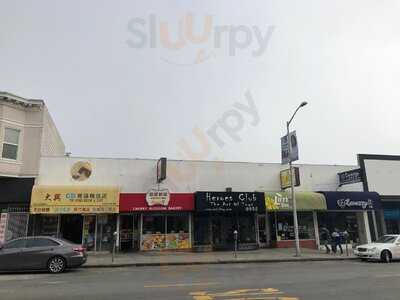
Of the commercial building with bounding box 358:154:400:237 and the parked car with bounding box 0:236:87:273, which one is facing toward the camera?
the commercial building

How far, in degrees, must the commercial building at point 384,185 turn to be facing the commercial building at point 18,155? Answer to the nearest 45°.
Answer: approximately 45° to its right

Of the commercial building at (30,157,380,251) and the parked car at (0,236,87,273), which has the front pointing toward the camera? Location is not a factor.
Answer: the commercial building

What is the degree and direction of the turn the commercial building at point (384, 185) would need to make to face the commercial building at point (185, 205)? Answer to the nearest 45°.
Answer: approximately 45° to its right

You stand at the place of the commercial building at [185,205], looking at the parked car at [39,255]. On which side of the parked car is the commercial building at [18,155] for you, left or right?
right

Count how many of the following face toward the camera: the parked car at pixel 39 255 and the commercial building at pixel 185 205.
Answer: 1

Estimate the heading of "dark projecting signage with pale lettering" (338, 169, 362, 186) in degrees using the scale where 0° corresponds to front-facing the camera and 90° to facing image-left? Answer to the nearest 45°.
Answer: approximately 45°

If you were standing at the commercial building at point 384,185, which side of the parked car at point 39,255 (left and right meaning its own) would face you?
back

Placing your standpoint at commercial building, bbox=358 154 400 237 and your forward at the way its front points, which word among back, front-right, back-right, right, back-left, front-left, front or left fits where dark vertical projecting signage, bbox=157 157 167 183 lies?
front-right

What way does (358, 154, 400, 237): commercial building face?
toward the camera

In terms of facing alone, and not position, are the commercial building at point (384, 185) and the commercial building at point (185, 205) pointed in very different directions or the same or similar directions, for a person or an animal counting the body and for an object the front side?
same or similar directions

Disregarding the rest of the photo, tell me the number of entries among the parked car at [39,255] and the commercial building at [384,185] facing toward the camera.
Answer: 1

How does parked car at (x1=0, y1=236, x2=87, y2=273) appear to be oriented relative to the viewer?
to the viewer's left

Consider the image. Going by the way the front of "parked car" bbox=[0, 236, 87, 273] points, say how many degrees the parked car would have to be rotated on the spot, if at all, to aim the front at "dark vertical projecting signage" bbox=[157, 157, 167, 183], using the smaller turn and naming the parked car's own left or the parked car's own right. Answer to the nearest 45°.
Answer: approximately 135° to the parked car's own right

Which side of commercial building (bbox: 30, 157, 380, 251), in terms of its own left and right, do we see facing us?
front
